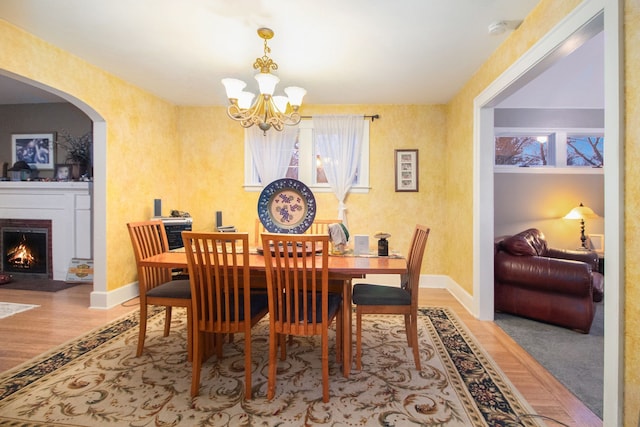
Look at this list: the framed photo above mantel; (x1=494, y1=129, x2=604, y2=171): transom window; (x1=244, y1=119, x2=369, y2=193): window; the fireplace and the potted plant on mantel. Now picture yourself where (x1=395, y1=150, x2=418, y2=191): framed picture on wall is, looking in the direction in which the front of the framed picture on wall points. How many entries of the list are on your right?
4

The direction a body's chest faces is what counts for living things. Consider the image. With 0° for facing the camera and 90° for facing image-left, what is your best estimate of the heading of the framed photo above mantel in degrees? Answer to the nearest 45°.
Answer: approximately 0°

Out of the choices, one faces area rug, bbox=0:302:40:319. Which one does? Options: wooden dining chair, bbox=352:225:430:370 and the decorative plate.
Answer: the wooden dining chair

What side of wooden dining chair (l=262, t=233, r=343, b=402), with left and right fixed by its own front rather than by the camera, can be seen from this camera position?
back

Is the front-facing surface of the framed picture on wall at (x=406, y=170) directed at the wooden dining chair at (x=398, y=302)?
yes

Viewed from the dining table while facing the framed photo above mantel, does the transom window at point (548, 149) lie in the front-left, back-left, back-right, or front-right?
back-right

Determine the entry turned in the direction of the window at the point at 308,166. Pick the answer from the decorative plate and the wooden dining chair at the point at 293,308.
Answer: the wooden dining chair

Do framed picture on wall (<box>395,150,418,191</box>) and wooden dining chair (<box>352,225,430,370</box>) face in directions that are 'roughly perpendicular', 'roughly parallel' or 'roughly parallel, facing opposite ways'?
roughly perpendicular

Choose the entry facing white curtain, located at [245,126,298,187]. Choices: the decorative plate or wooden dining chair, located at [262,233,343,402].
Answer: the wooden dining chair

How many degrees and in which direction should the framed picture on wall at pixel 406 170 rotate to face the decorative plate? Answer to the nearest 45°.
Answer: approximately 45° to its right

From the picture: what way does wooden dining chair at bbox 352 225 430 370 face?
to the viewer's left
